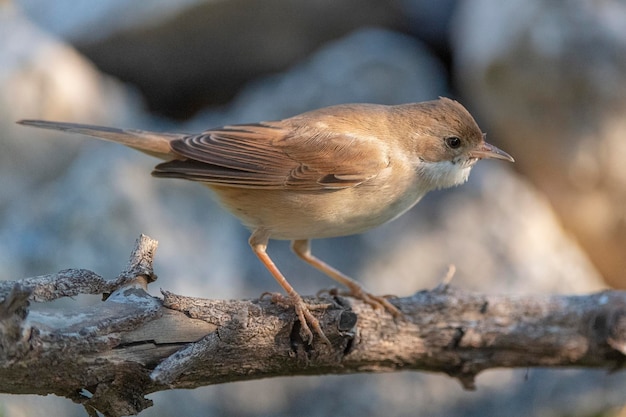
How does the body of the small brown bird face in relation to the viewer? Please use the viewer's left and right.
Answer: facing to the right of the viewer
